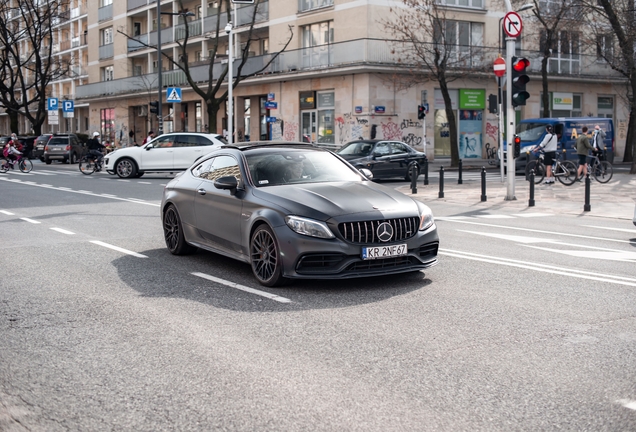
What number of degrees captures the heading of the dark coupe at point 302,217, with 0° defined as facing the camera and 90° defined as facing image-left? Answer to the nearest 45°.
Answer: approximately 315°

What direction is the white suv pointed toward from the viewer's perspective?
to the viewer's left

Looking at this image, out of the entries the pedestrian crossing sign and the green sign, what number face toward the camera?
2

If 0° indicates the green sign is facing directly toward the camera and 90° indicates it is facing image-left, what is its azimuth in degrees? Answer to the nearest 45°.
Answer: approximately 0°

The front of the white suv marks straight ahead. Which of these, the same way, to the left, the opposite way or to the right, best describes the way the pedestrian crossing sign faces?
to the left

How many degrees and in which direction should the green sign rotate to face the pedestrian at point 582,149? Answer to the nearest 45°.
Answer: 0° — it already faces them

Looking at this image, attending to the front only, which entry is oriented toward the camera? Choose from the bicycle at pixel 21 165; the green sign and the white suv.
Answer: the green sign

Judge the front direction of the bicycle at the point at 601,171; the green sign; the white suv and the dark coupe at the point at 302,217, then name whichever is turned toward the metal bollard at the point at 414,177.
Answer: the green sign

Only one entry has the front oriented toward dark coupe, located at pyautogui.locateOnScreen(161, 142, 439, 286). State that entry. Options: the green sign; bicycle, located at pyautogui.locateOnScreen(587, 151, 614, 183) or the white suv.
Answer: the green sign

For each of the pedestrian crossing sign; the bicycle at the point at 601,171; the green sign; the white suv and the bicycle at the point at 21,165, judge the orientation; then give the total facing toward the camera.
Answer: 2

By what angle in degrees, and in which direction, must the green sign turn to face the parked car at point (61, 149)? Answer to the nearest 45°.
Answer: approximately 90° to its right

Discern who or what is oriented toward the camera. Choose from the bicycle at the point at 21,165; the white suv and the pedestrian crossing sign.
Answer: the pedestrian crossing sign
